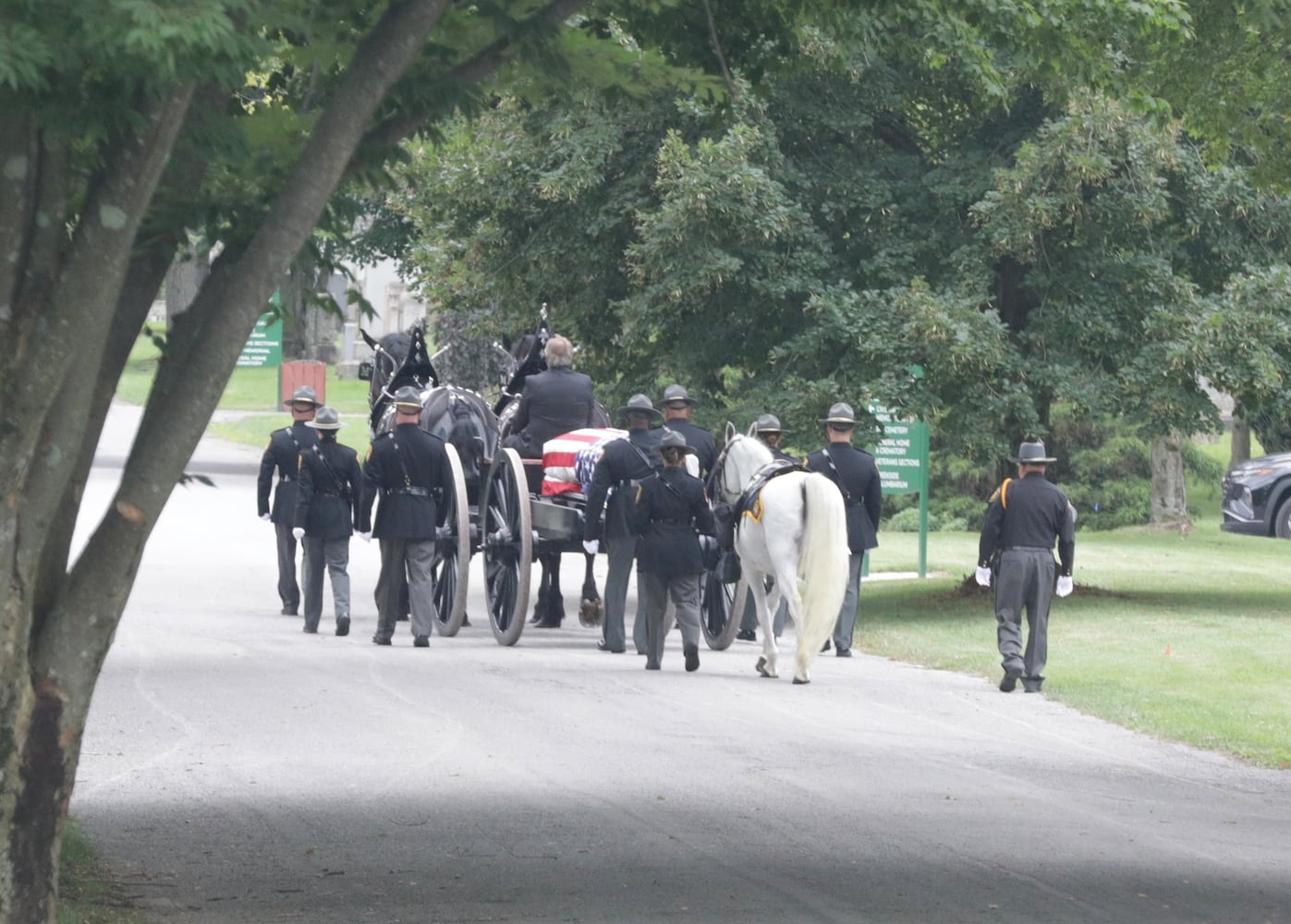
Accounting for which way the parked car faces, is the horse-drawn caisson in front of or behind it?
in front

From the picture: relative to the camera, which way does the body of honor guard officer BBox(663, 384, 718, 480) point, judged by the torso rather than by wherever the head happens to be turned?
away from the camera

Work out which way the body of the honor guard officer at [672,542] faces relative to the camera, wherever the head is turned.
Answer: away from the camera

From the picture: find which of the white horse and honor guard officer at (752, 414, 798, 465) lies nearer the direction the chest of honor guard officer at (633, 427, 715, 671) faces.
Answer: the honor guard officer

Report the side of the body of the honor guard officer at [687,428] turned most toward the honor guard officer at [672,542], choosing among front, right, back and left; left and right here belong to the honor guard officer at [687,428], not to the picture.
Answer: back

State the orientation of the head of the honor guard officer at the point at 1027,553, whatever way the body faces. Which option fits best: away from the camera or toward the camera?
away from the camera

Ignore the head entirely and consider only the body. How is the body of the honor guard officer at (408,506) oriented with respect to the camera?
away from the camera

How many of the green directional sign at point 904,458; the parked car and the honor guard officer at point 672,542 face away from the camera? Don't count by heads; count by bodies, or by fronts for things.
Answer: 1

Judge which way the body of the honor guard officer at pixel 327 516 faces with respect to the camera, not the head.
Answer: away from the camera

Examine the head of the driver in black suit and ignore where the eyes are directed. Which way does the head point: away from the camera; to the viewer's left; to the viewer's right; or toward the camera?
away from the camera

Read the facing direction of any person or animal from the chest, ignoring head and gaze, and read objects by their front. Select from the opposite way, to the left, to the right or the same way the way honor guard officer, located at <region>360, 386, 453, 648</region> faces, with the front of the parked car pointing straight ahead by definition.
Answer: to the right

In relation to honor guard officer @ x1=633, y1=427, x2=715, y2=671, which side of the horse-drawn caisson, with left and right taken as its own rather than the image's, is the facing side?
back

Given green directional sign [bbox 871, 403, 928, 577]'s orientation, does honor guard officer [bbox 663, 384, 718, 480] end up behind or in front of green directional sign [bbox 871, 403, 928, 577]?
in front

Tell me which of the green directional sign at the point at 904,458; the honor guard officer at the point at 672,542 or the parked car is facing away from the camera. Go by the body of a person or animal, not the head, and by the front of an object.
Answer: the honor guard officer

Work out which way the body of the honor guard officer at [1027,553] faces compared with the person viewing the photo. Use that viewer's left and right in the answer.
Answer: facing away from the viewer

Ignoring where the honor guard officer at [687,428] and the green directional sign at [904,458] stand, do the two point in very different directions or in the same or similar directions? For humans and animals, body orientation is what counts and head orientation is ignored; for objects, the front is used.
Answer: very different directions
